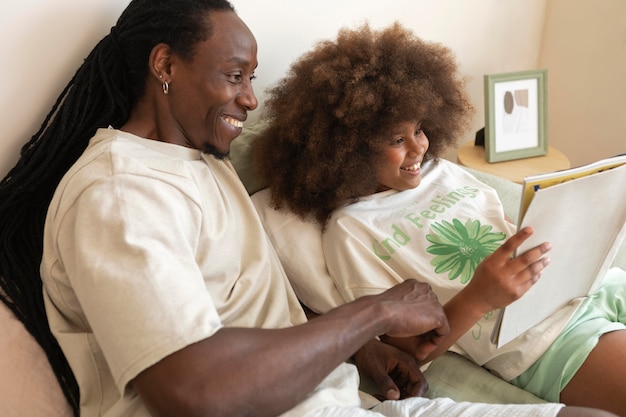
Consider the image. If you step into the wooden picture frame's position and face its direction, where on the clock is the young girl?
The young girl is roughly at 2 o'clock from the wooden picture frame.

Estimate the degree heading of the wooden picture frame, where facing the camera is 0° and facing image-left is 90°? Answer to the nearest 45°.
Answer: approximately 315°
